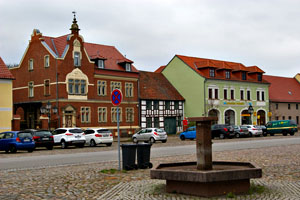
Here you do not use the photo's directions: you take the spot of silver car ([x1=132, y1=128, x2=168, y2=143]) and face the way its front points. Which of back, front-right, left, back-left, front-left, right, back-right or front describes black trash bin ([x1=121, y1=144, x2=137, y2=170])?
back-left
